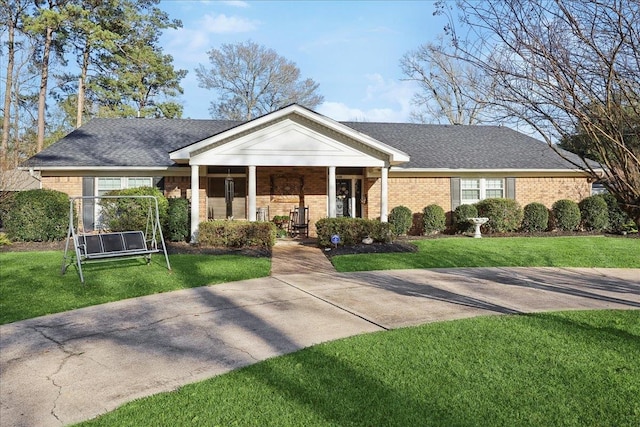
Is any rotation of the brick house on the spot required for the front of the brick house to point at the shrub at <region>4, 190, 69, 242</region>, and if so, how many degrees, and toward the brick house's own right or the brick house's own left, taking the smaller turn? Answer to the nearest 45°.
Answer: approximately 90° to the brick house's own right

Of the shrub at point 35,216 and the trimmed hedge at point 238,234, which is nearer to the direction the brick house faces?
the trimmed hedge

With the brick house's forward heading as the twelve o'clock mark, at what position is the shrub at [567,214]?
The shrub is roughly at 9 o'clock from the brick house.

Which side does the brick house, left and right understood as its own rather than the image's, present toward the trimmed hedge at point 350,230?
front

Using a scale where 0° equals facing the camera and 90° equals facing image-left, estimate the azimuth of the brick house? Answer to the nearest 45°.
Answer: approximately 0°

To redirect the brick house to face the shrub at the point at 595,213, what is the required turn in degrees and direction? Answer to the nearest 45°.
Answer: approximately 90° to its left

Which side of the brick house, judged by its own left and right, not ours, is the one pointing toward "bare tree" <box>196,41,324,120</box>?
back

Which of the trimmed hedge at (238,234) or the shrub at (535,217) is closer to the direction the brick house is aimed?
the trimmed hedge

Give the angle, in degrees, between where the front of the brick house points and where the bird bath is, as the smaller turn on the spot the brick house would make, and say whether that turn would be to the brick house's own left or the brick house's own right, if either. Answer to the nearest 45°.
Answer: approximately 90° to the brick house's own left

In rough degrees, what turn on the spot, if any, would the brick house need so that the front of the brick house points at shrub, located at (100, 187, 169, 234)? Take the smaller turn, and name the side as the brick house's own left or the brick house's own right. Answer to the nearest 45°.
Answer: approximately 45° to the brick house's own right

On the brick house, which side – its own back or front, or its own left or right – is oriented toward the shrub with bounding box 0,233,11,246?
right

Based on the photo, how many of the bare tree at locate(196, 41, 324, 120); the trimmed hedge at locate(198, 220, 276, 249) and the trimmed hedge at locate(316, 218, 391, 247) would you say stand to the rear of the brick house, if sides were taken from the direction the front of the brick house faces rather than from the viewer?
1

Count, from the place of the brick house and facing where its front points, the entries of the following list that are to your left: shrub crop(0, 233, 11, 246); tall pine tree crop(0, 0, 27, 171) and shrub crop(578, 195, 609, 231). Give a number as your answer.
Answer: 1

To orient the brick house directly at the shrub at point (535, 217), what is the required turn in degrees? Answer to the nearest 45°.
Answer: approximately 90° to its left
